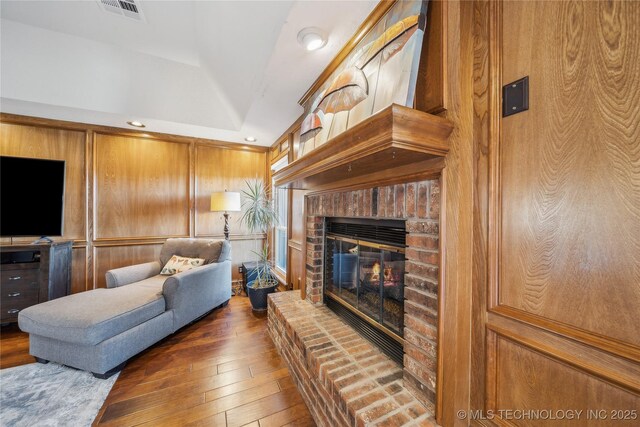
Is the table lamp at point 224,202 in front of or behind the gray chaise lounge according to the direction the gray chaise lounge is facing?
behind

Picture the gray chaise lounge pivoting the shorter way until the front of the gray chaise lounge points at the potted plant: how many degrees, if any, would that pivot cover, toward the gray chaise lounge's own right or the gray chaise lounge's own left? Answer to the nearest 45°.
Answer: approximately 135° to the gray chaise lounge's own left

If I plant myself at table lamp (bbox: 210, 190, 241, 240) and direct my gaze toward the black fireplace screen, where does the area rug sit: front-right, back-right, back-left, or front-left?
front-right

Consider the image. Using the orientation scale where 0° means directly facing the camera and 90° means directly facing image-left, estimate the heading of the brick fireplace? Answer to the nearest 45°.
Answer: approximately 45°

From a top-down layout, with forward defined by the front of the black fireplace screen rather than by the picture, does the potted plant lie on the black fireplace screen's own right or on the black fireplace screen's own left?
on the black fireplace screen's own right

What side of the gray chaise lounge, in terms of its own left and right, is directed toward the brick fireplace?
left

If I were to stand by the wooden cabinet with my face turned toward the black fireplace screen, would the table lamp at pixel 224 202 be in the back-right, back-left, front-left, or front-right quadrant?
front-left

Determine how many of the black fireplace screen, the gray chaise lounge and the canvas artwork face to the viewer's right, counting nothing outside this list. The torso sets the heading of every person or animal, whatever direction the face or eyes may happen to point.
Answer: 0

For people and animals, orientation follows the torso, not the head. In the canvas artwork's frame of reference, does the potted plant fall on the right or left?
on its right

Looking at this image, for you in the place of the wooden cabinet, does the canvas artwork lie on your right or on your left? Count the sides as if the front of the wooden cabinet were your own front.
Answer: on your left

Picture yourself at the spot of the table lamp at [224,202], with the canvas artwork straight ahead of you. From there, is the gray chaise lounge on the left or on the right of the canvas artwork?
right

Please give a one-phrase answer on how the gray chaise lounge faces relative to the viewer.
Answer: facing the viewer and to the left of the viewer

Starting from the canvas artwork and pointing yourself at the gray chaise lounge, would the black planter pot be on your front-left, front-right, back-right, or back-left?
front-right
